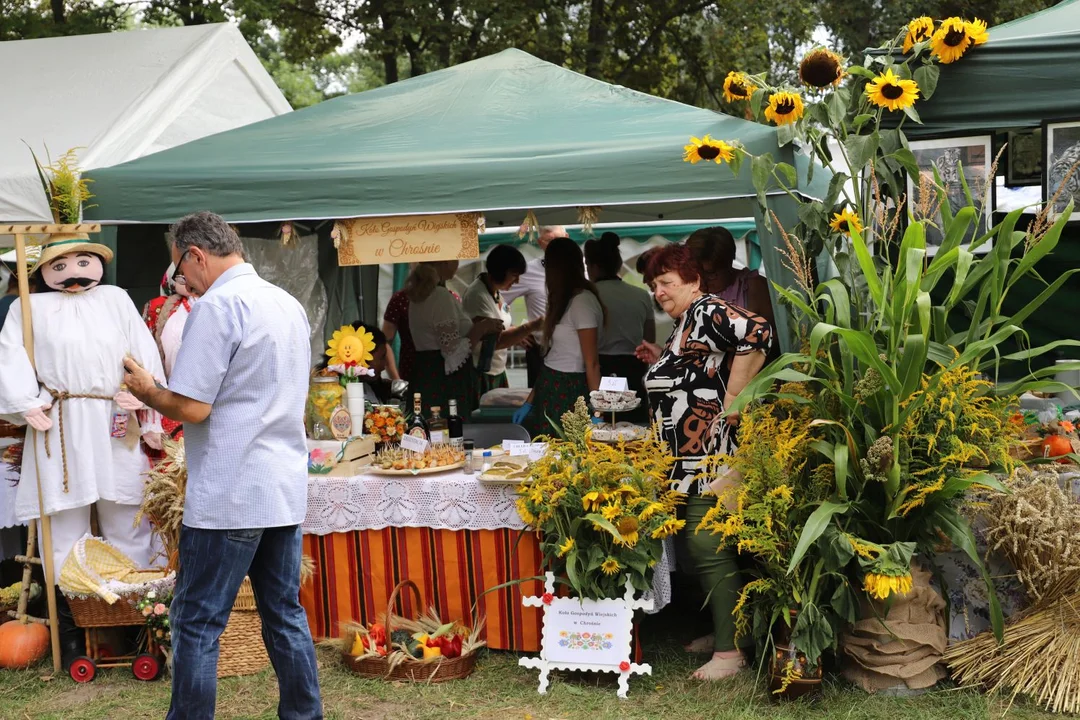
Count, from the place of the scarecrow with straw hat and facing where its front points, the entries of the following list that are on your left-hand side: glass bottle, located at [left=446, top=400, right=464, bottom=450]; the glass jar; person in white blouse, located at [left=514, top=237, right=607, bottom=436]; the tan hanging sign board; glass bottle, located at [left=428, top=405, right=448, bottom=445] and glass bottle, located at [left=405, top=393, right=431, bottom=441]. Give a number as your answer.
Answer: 6

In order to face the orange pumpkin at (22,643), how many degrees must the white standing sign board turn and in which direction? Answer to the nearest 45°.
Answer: approximately 90° to its right

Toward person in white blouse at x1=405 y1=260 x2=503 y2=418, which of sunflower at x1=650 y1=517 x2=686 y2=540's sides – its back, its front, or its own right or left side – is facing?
back

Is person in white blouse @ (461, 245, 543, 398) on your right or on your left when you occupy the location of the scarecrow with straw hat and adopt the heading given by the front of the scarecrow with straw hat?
on your left

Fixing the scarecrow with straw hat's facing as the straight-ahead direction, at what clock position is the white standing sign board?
The white standing sign board is roughly at 10 o'clock from the scarecrow with straw hat.

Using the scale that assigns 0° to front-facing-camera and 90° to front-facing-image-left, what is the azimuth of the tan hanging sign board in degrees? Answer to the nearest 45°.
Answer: approximately 0°

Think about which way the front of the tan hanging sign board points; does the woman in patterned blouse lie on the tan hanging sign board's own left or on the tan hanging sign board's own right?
on the tan hanging sign board's own left

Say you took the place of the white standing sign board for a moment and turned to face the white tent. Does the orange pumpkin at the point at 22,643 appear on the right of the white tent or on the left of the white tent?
left

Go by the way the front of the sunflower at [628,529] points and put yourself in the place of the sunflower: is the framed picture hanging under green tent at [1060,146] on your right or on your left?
on your left
